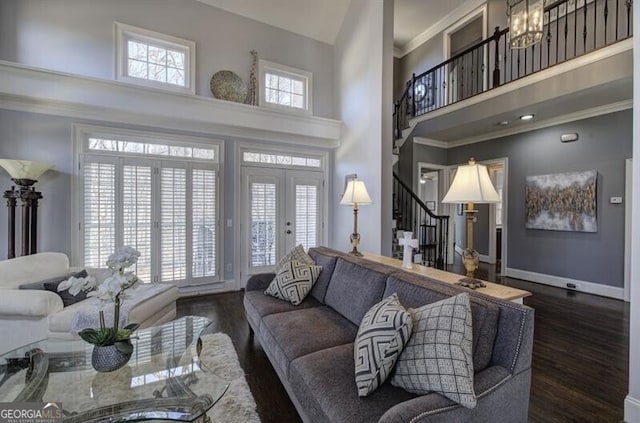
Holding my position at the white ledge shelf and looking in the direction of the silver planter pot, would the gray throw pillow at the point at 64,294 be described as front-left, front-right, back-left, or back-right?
front-right

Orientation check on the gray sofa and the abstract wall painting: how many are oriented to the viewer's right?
0

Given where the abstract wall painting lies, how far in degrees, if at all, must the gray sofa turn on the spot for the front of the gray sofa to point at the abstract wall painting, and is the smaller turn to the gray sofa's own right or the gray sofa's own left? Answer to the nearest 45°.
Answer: approximately 180°

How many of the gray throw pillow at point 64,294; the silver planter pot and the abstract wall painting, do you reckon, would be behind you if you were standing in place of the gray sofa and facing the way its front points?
1

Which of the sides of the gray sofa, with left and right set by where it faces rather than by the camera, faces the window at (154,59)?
right

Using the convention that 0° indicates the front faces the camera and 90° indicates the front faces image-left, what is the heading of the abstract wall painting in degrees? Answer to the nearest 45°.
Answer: approximately 45°

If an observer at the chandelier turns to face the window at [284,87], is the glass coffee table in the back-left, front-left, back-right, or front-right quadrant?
front-left

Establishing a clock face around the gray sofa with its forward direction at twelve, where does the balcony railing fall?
The balcony railing is roughly at 5 o'clock from the gray sofa.

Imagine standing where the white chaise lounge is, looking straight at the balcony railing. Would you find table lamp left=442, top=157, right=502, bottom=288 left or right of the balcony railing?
right

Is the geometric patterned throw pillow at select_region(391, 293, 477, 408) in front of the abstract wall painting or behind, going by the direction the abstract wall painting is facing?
in front

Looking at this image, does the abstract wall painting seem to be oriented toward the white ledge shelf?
yes

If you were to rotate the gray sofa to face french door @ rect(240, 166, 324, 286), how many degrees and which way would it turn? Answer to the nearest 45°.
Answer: approximately 90° to its right

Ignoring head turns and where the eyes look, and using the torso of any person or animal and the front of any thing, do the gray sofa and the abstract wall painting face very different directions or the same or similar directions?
same or similar directions

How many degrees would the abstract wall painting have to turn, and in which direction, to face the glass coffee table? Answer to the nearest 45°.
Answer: approximately 45° to its left
